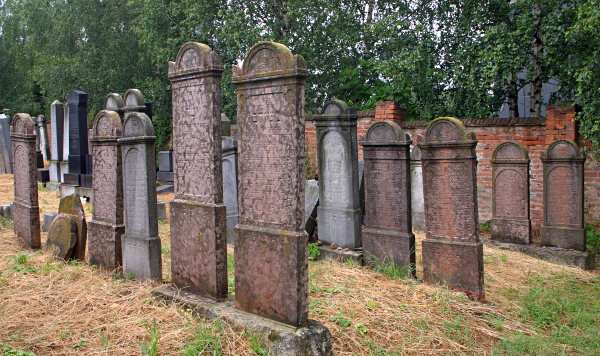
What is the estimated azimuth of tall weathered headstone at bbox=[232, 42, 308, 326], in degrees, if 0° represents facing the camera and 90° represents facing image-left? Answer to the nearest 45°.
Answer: approximately 45°

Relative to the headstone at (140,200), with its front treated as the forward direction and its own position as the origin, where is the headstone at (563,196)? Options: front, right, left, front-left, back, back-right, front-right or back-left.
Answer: back-left

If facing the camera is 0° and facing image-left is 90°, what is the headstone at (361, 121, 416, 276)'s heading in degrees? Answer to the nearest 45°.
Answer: approximately 45°

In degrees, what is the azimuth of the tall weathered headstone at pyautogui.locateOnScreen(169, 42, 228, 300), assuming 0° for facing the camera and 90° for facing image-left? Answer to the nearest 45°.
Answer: approximately 45°

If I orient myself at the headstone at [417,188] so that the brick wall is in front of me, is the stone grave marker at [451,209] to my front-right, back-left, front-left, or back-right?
back-right

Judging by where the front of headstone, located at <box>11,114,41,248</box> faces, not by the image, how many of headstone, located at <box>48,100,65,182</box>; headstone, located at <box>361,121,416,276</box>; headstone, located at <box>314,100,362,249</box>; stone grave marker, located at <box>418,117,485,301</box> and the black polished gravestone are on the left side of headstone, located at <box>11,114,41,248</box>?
3

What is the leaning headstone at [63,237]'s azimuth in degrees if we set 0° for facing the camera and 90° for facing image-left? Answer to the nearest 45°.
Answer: approximately 45°
